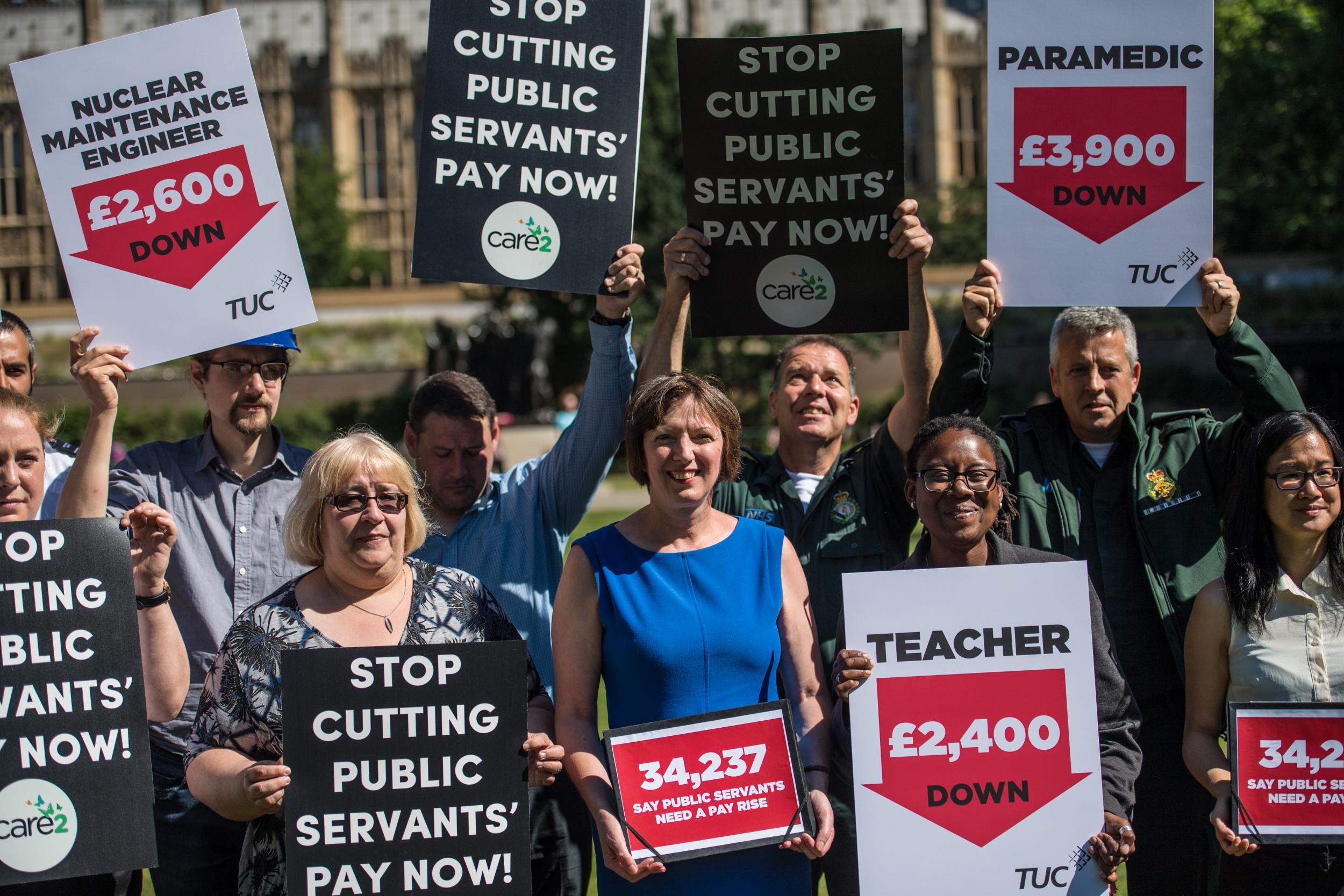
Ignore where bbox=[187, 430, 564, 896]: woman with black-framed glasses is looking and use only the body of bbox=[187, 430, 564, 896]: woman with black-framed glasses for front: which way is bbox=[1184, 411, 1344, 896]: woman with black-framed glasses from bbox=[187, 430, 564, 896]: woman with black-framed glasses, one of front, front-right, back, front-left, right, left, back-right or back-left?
left

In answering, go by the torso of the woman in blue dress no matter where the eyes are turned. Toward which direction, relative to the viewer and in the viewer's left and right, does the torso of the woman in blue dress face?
facing the viewer

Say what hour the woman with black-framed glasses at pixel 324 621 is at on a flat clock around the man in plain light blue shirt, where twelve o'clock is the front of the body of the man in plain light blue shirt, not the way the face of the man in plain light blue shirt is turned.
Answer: The woman with black-framed glasses is roughly at 1 o'clock from the man in plain light blue shirt.

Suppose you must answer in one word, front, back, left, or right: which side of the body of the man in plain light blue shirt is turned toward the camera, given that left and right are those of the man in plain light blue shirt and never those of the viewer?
front

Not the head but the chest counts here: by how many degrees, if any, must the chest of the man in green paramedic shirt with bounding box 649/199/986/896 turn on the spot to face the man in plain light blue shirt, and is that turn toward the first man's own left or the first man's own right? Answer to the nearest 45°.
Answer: approximately 90° to the first man's own right

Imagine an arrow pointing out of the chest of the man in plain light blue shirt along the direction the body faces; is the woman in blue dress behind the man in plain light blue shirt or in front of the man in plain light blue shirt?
in front

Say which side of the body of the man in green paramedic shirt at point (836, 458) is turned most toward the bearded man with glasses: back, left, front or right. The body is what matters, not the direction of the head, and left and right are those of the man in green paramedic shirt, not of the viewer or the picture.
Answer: right
